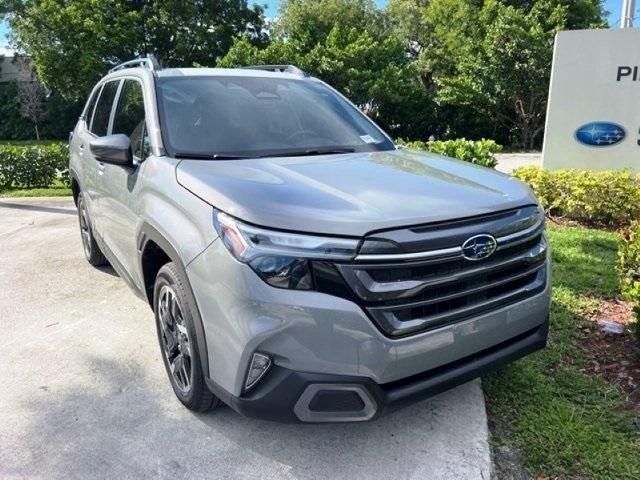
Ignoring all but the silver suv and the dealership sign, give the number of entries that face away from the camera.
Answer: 0

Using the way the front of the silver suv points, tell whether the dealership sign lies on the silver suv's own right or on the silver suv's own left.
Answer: on the silver suv's own left

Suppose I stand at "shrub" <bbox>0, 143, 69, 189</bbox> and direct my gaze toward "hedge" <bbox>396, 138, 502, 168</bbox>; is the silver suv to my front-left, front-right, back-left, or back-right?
front-right

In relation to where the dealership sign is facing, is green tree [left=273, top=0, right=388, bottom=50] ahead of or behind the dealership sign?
behind

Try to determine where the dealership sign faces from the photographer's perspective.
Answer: facing the viewer

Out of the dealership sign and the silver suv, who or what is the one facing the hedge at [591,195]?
the dealership sign

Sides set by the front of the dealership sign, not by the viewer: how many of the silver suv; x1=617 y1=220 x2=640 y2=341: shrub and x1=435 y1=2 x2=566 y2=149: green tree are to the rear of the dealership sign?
1

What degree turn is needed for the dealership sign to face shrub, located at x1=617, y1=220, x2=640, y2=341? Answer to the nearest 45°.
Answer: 0° — it already faces it

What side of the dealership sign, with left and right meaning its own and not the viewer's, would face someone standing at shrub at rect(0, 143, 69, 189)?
right

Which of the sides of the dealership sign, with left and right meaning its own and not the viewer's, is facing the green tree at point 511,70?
back

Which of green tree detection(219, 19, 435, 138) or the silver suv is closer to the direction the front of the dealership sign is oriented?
the silver suv

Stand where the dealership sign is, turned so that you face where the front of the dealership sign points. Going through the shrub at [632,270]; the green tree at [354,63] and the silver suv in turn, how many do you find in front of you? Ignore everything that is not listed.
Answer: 2

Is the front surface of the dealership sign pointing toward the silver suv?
yes

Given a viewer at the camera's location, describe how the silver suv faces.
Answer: facing the viewer and to the right of the viewer
